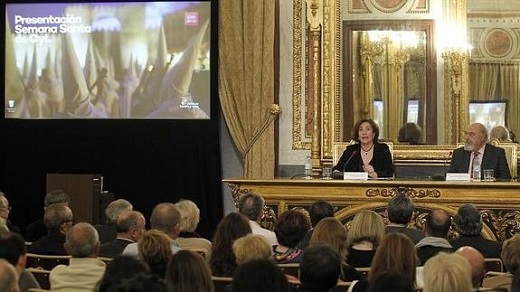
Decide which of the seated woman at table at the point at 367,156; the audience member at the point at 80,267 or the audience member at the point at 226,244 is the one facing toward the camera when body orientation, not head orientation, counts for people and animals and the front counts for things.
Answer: the seated woman at table

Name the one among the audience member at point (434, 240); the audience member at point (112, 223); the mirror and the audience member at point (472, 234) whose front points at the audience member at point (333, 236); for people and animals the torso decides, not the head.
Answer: the mirror

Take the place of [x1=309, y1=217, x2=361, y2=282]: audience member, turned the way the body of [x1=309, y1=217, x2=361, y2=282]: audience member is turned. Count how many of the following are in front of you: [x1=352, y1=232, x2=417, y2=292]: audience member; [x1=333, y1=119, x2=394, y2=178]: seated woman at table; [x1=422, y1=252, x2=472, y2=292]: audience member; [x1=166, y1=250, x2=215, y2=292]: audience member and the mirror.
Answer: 2

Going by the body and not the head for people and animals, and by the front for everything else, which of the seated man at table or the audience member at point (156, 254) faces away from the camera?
the audience member

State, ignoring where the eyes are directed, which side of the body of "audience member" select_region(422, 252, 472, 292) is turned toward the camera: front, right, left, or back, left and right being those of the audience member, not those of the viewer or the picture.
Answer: back

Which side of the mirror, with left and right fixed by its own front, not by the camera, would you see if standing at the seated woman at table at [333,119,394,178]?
front

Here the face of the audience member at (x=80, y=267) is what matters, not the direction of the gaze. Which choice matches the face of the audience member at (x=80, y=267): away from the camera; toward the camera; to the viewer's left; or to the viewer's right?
away from the camera

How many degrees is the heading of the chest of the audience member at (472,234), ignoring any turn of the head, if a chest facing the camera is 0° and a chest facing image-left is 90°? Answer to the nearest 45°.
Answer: approximately 180°

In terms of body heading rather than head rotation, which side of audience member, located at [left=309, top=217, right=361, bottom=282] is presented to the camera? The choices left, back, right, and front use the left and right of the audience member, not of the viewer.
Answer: back

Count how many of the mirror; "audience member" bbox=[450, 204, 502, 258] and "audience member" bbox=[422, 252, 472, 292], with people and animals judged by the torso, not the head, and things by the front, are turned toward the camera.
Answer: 1

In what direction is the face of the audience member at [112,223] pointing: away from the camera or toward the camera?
away from the camera

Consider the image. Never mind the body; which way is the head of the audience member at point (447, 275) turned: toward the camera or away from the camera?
away from the camera

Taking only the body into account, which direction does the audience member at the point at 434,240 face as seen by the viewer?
away from the camera

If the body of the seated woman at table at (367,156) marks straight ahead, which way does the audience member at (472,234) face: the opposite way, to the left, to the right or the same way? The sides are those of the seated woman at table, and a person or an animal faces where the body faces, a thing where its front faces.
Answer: the opposite way

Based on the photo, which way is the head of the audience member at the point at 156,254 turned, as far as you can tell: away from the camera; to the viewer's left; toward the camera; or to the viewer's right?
away from the camera
